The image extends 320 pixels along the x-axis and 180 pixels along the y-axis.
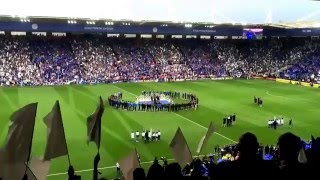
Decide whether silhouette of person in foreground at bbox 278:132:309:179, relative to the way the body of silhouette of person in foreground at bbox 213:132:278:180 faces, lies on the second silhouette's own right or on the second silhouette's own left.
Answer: on the second silhouette's own right

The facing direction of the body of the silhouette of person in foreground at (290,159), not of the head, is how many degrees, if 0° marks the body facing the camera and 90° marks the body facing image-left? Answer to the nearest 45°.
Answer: approximately 180°

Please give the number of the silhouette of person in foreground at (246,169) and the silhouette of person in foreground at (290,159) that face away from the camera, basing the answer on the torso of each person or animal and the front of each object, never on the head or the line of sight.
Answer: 2

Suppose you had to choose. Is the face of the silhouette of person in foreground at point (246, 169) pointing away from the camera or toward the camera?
away from the camera

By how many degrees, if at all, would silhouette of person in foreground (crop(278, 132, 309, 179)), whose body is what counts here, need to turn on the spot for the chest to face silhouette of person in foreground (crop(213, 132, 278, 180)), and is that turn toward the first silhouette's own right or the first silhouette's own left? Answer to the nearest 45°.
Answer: approximately 135° to the first silhouette's own left

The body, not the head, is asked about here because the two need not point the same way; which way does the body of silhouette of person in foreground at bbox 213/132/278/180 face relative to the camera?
away from the camera
